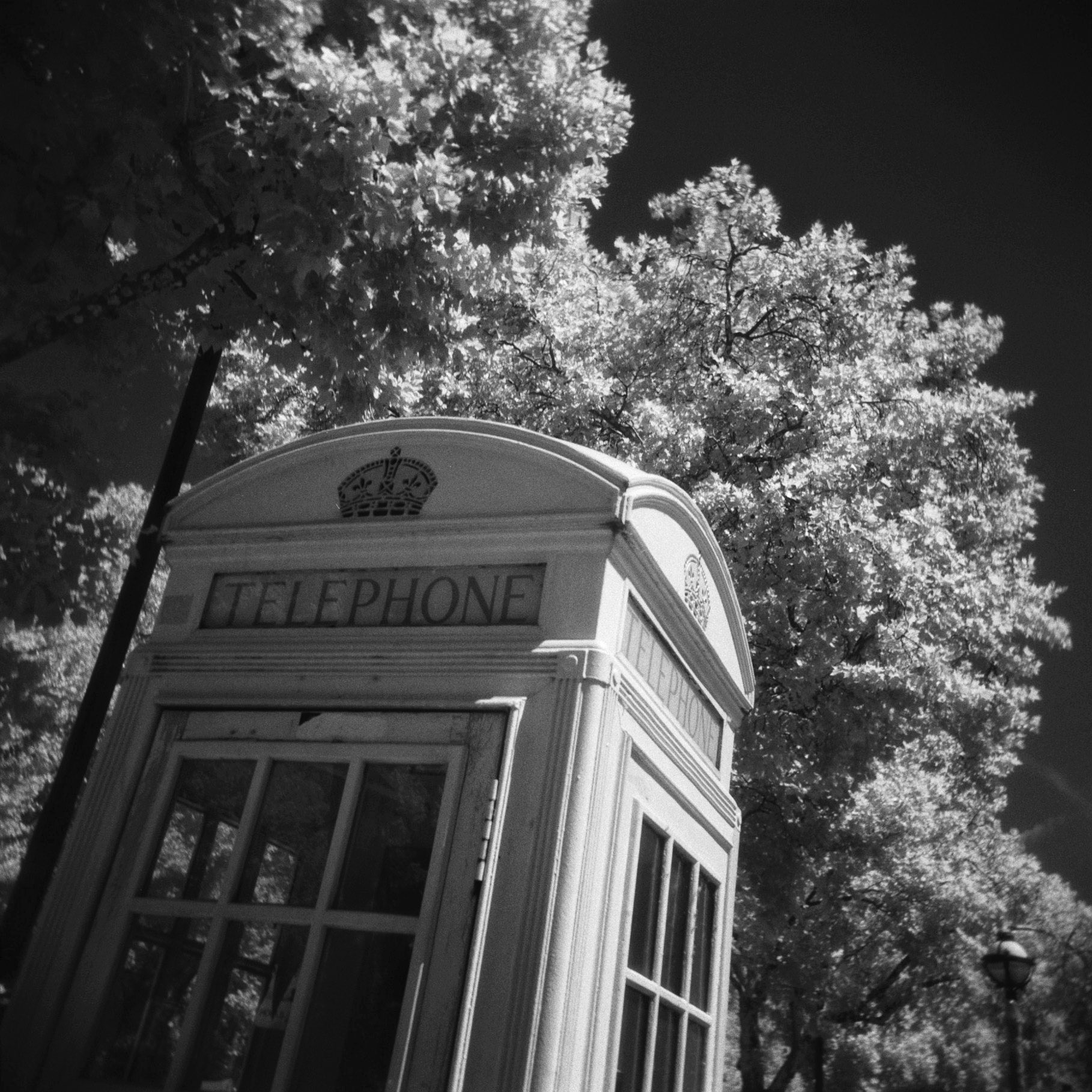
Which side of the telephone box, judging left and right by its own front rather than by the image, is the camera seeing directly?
front

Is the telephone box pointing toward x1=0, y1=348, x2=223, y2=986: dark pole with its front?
no

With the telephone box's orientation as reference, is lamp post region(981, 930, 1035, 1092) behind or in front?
behind
